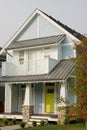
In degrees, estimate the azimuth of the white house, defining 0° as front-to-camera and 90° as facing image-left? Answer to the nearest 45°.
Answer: approximately 45°

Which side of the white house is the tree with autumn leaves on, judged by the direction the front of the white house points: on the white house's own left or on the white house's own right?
on the white house's own left
